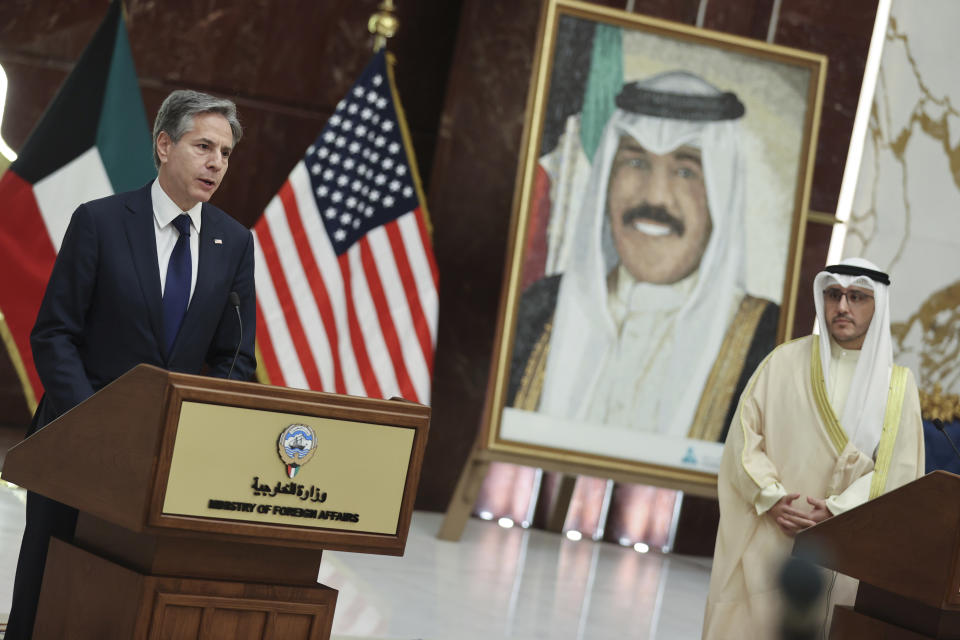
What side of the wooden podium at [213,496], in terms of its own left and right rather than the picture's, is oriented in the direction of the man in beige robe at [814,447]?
left

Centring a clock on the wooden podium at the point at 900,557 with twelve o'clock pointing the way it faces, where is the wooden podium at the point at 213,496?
the wooden podium at the point at 213,496 is roughly at 3 o'clock from the wooden podium at the point at 900,557.

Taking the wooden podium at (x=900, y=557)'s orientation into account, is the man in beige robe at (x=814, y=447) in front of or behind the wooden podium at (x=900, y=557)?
behind

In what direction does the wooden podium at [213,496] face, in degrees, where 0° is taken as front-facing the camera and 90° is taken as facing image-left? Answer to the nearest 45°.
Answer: approximately 315°

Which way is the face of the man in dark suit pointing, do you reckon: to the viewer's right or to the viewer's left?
to the viewer's right

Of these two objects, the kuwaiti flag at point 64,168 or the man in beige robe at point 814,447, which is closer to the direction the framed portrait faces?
the man in beige robe

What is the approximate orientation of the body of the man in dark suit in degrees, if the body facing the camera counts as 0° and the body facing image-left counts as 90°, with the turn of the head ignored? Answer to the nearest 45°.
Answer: approximately 315°
